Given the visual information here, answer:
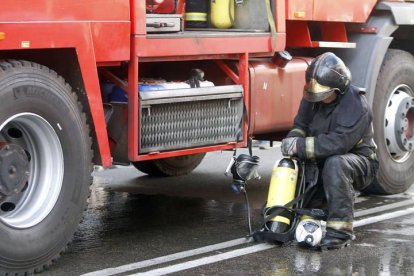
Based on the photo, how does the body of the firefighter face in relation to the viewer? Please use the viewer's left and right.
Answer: facing the viewer and to the left of the viewer

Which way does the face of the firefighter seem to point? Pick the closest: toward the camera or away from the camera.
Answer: toward the camera

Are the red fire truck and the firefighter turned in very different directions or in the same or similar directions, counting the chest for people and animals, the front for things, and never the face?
very different directions

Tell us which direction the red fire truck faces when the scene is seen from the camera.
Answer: facing away from the viewer and to the right of the viewer

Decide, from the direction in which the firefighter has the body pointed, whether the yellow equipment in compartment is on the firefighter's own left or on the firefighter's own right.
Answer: on the firefighter's own right
